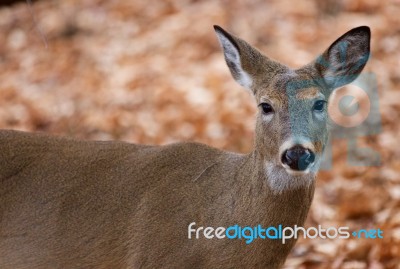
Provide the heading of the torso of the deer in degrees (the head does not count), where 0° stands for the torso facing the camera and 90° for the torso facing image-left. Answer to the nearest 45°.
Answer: approximately 270°
